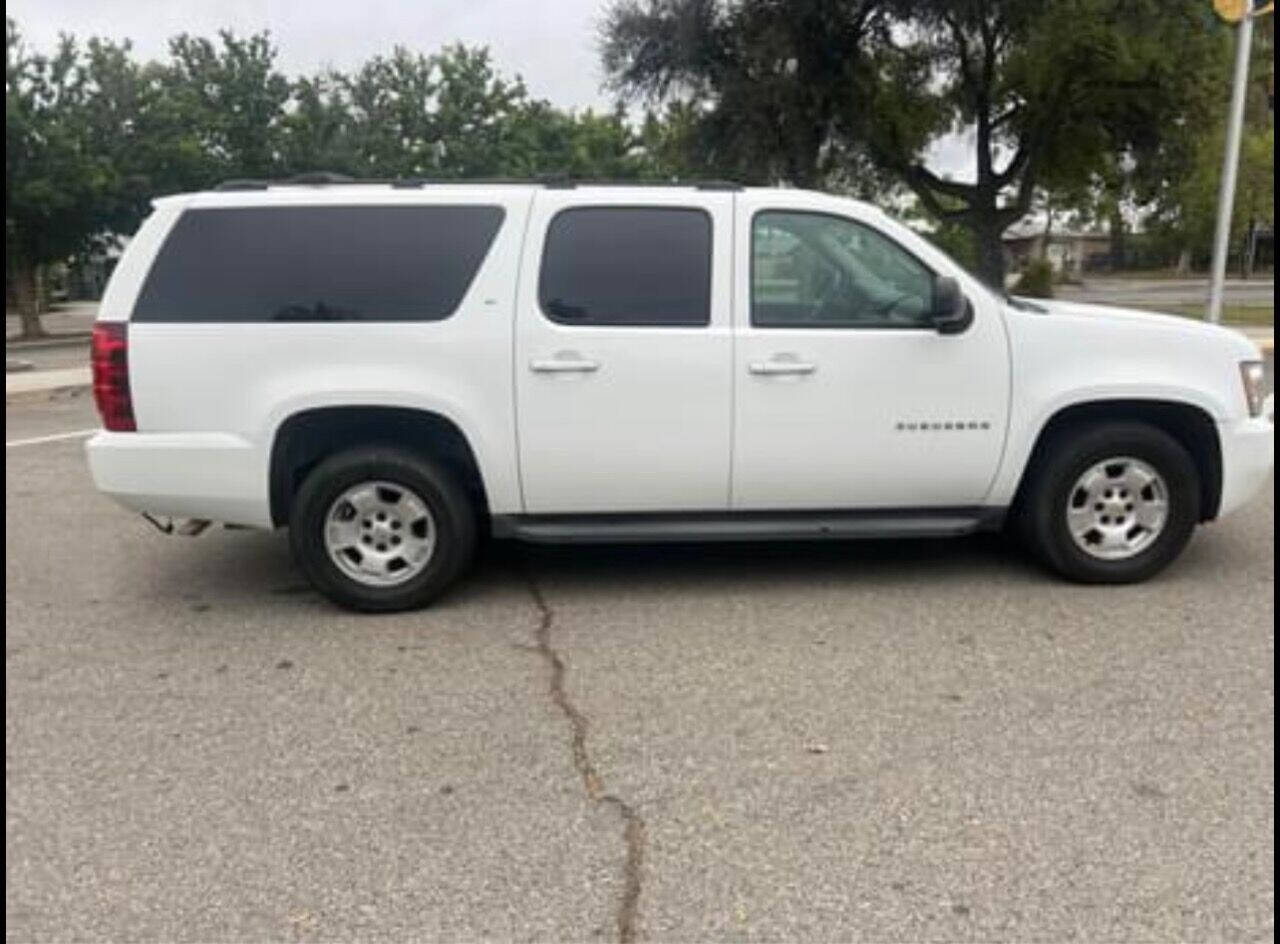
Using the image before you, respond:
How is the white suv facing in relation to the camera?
to the viewer's right

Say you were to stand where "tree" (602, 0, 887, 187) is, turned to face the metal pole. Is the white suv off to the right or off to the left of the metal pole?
right

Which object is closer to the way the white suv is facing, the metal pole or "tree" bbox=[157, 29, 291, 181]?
the metal pole

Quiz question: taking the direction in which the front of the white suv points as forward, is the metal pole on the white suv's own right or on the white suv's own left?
on the white suv's own left

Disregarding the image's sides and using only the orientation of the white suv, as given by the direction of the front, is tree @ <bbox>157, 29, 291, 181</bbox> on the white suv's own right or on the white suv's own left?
on the white suv's own left

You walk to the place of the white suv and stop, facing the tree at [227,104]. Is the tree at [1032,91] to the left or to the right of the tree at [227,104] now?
right

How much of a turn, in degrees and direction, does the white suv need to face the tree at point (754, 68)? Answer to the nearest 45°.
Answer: approximately 90° to its left

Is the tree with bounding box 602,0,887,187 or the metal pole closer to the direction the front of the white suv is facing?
the metal pole

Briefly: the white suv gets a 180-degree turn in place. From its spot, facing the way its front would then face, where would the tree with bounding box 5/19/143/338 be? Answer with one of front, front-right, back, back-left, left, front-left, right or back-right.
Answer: front-right

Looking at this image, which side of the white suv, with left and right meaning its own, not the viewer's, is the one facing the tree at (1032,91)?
left
